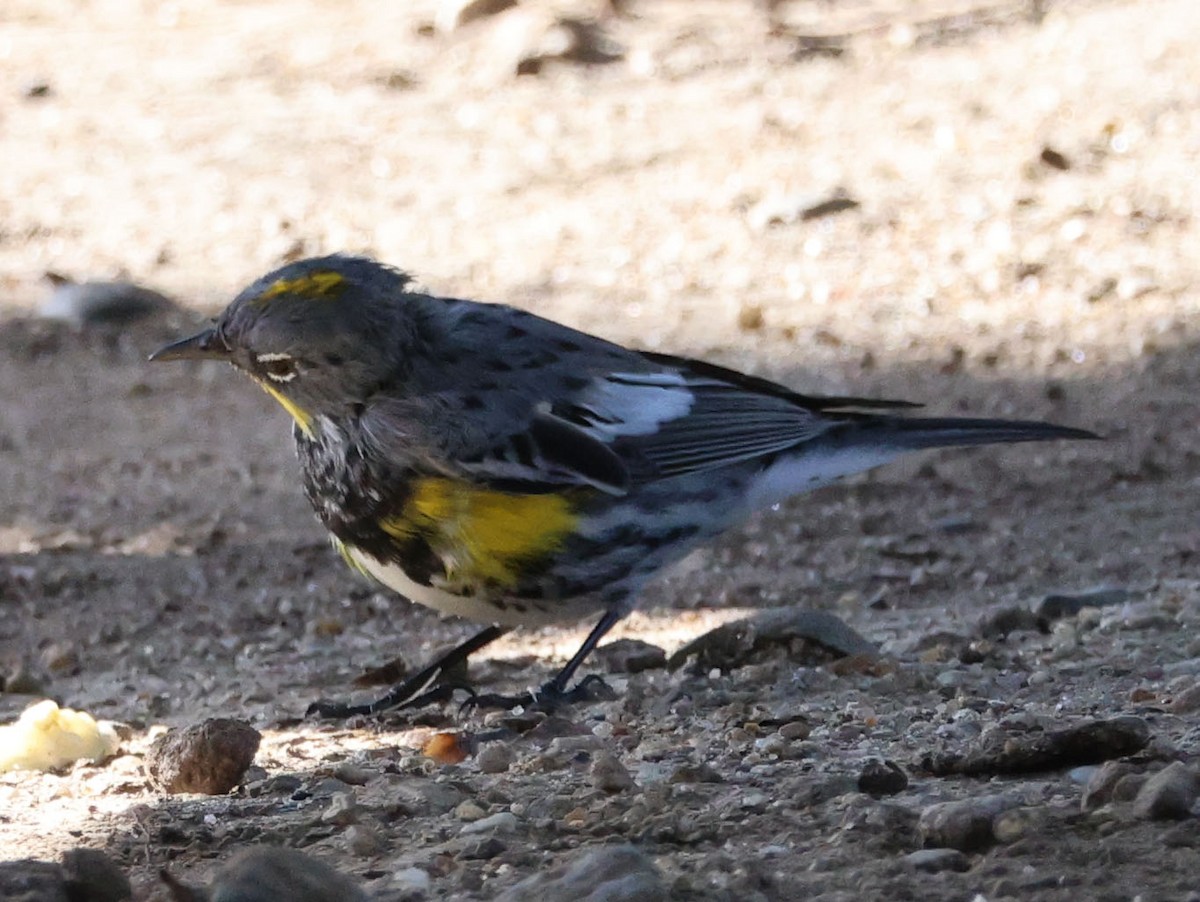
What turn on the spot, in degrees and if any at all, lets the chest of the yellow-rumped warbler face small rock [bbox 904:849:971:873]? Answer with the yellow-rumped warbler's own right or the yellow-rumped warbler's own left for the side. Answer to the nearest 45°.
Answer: approximately 90° to the yellow-rumped warbler's own left

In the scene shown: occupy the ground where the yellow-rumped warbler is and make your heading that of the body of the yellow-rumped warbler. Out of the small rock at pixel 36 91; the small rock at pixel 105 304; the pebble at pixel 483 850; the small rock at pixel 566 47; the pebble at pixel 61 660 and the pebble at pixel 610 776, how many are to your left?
2

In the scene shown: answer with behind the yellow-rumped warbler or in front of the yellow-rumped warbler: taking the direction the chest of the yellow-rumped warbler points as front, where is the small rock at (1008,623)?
behind

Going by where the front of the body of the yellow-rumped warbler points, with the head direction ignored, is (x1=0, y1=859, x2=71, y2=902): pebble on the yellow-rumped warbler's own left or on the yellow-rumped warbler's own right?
on the yellow-rumped warbler's own left

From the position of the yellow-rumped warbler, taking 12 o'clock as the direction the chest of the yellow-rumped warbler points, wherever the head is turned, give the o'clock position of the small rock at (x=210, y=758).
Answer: The small rock is roughly at 10 o'clock from the yellow-rumped warbler.

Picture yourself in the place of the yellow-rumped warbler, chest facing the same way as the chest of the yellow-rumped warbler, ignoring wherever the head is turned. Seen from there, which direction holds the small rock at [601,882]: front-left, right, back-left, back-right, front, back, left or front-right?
left

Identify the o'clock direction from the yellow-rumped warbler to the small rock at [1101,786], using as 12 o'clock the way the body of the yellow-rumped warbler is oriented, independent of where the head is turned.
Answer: The small rock is roughly at 8 o'clock from the yellow-rumped warbler.

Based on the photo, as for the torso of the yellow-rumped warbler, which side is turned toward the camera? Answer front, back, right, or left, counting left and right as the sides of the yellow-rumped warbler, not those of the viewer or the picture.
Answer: left

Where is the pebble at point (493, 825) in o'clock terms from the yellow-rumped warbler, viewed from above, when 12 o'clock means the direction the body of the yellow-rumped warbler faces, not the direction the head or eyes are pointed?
The pebble is roughly at 9 o'clock from the yellow-rumped warbler.

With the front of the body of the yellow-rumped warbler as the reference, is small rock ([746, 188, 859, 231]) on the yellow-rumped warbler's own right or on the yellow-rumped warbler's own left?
on the yellow-rumped warbler's own right

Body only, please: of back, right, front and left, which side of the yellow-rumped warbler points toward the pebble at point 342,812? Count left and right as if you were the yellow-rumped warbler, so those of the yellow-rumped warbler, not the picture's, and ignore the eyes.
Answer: left

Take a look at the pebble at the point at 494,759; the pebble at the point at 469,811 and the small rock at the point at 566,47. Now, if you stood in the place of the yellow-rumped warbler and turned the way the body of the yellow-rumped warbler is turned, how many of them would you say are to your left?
2

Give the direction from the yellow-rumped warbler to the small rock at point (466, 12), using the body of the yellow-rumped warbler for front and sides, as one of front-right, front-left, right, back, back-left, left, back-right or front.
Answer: right

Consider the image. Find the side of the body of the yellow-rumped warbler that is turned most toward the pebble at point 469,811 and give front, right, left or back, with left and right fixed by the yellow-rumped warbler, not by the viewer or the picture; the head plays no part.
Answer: left
